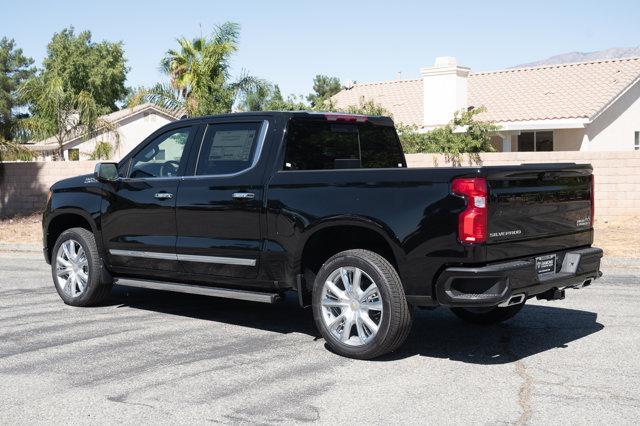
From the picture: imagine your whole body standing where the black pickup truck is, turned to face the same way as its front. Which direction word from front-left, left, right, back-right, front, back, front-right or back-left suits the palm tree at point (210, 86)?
front-right

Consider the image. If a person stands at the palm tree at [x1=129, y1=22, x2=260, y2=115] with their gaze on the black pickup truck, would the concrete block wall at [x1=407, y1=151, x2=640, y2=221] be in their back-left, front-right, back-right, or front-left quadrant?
front-left

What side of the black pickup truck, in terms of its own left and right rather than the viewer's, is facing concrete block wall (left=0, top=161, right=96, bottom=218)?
front

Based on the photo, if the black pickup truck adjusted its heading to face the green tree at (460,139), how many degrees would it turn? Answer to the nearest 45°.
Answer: approximately 45° to its right

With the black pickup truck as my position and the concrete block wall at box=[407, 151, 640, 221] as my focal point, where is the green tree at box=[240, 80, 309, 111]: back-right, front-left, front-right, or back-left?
front-left

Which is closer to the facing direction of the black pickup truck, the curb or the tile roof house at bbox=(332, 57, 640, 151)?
the curb

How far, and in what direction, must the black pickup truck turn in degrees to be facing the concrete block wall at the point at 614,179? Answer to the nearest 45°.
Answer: approximately 90° to its right

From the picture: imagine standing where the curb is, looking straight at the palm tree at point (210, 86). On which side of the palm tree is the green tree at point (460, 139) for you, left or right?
right

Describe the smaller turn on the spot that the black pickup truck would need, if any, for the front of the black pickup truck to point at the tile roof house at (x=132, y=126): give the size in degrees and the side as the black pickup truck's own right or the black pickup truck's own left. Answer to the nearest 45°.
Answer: approximately 45° to the black pickup truck's own right

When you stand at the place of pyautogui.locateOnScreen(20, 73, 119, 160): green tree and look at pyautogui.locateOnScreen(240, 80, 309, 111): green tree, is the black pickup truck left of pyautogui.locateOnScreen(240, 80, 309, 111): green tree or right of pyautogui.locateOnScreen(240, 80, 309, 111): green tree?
right

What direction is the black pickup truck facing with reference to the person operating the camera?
facing away from the viewer and to the left of the viewer
